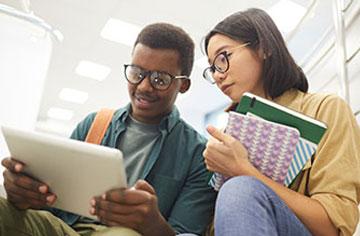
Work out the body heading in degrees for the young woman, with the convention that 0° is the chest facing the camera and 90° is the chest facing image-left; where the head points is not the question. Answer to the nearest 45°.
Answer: approximately 45°

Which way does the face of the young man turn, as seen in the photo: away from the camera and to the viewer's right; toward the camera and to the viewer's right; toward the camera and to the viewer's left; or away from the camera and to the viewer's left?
toward the camera and to the viewer's left

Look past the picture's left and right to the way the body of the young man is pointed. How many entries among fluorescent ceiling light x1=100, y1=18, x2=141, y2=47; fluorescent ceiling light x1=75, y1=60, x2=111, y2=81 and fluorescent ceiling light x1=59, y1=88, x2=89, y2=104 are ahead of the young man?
0

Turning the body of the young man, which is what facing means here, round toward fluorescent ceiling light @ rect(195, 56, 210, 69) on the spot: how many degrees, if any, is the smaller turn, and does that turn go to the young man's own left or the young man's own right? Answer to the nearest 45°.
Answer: approximately 135° to the young man's own right

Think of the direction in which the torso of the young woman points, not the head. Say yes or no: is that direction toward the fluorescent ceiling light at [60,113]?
no

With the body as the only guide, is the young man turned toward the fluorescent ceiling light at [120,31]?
no

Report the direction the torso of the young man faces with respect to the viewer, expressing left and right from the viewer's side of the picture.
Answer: facing the viewer and to the left of the viewer

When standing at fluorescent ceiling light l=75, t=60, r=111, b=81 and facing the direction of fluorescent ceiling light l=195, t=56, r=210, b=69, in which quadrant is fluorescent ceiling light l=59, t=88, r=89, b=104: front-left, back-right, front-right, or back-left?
back-left

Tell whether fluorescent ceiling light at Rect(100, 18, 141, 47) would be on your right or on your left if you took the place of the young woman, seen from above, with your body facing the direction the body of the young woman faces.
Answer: on your right

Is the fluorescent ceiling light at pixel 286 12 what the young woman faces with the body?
no

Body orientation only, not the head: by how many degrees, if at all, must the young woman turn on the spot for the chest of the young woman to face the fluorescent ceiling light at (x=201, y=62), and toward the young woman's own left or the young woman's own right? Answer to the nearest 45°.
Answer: approximately 135° to the young woman's own right

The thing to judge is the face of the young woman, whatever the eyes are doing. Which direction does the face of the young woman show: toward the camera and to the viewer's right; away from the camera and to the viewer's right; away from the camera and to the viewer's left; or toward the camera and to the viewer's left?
toward the camera and to the viewer's left

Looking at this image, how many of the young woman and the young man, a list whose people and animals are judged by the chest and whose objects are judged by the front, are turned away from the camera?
0
